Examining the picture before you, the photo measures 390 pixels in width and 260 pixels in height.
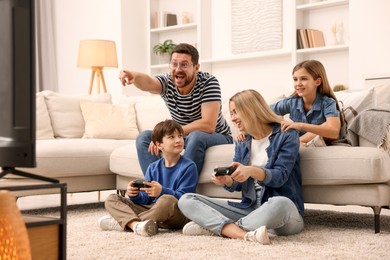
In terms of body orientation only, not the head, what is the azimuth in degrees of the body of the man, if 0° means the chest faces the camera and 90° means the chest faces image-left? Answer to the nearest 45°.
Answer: approximately 45°

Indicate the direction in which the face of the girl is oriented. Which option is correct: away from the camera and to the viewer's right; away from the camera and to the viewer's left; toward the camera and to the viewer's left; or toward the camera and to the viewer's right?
toward the camera and to the viewer's left

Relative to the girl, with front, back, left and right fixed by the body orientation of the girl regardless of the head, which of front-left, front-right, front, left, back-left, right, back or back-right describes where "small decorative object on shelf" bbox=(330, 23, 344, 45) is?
back-right

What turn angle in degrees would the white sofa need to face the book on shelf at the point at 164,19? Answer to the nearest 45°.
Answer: approximately 180°

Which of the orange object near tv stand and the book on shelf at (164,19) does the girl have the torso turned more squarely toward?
the orange object near tv stand

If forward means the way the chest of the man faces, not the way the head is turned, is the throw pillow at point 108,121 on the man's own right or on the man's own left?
on the man's own right

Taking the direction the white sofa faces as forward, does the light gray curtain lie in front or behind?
behind

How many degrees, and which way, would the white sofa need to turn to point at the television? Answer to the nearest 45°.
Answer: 0° — it already faces it

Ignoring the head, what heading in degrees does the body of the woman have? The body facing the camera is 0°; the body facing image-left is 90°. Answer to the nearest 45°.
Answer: approximately 45°

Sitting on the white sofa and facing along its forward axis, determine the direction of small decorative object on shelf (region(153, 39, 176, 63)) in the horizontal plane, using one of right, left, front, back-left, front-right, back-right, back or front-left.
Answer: back

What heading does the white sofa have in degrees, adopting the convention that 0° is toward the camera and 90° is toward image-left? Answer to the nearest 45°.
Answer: approximately 0°

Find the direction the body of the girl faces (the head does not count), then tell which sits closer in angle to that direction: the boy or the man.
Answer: the boy

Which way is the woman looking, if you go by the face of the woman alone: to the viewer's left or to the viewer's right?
to the viewer's left

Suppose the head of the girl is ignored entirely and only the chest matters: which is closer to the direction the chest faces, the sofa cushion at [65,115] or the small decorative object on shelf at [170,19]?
the sofa cushion

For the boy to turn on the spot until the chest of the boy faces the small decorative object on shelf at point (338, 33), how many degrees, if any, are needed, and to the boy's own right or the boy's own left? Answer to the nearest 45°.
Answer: approximately 180°
